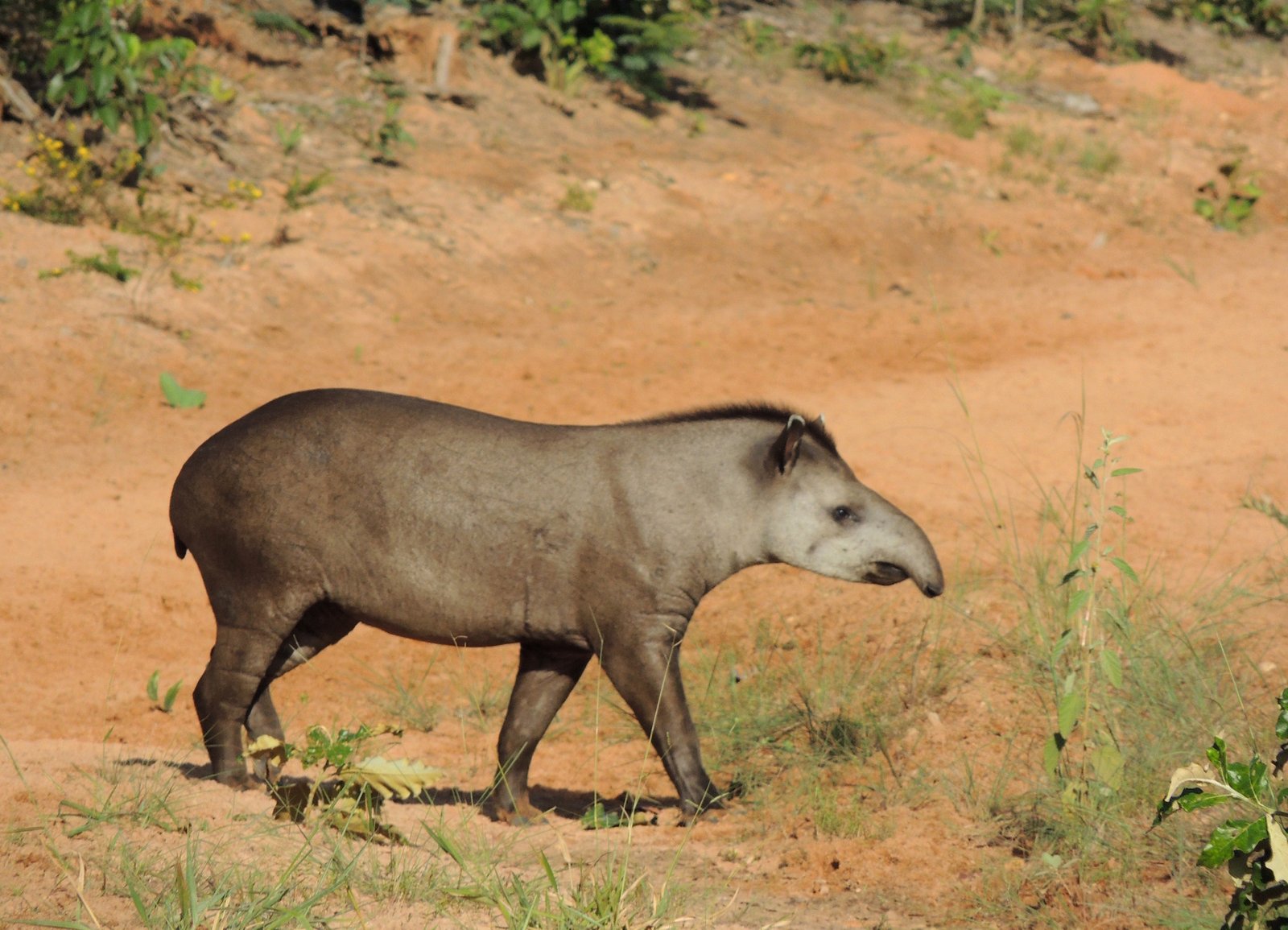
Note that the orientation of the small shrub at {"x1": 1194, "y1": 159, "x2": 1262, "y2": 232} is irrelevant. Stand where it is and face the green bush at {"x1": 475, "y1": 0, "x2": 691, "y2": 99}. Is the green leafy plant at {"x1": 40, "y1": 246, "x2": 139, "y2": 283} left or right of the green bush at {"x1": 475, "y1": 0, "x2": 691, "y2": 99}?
left

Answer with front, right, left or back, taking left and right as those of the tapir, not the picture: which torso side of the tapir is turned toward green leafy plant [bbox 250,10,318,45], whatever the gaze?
left

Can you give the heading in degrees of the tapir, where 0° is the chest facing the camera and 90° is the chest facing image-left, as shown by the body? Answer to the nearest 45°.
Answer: approximately 270°

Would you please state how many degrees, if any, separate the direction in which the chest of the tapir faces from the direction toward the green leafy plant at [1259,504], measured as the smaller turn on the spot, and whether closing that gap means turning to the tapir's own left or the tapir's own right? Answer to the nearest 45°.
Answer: approximately 45° to the tapir's own left

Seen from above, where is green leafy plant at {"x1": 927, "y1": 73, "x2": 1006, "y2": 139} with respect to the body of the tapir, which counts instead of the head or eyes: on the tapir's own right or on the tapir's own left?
on the tapir's own left

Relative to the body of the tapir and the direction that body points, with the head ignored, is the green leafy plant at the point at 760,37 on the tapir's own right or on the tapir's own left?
on the tapir's own left

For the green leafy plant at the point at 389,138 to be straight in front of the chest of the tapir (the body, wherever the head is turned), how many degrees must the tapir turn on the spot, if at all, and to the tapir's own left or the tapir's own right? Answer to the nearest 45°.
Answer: approximately 90° to the tapir's own left

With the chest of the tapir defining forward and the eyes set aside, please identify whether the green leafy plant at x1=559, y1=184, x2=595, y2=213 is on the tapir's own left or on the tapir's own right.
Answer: on the tapir's own left
